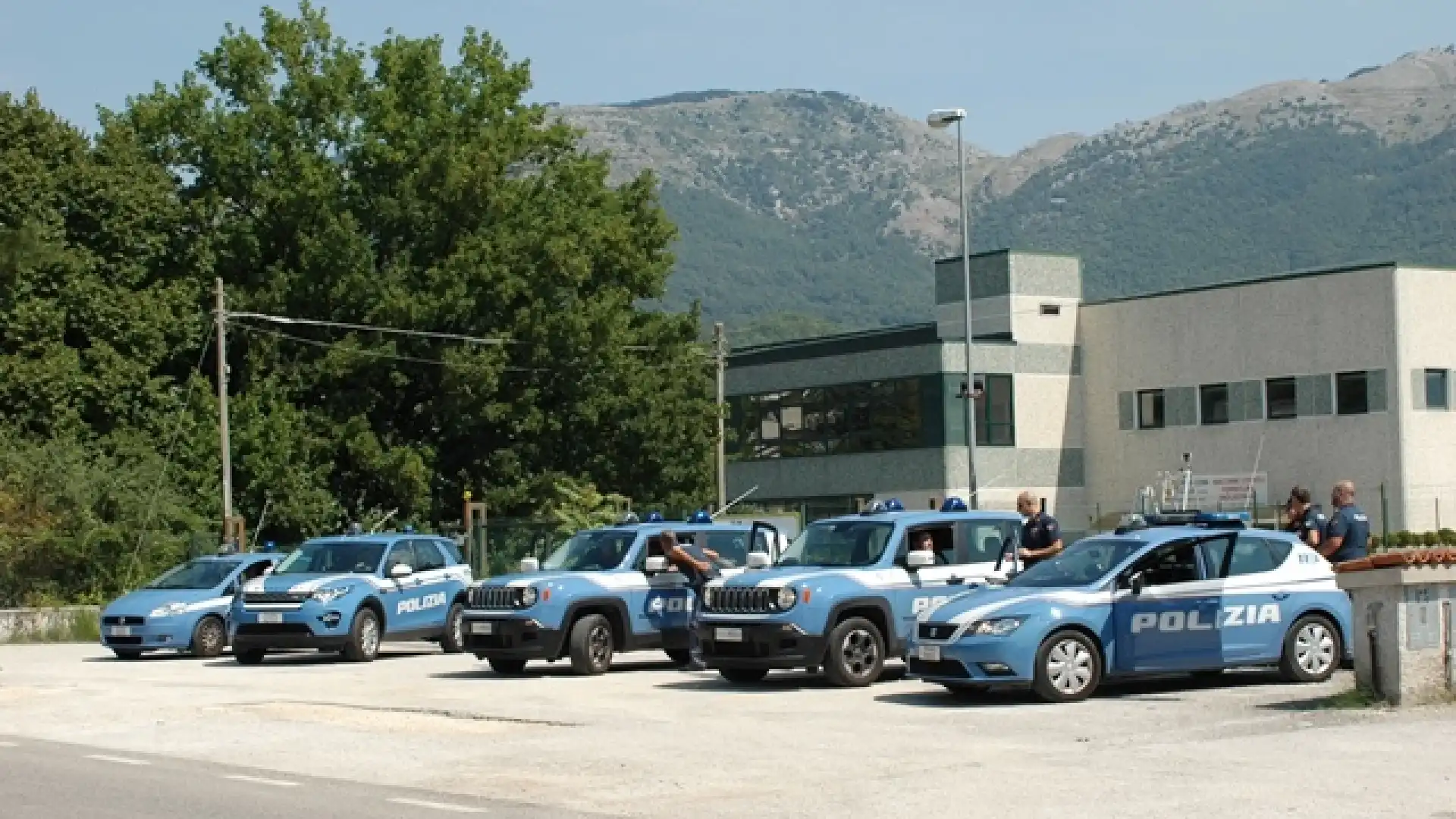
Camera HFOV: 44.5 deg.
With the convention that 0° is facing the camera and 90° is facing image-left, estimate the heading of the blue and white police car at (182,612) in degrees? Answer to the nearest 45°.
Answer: approximately 45°

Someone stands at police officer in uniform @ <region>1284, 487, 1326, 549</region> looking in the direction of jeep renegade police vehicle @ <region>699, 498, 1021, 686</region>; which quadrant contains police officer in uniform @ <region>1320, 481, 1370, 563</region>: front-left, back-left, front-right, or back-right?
back-left

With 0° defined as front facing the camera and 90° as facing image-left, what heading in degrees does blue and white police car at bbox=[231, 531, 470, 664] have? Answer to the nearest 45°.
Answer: approximately 45°

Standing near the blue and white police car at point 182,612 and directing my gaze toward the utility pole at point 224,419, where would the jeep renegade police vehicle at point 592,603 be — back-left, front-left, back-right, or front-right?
back-right

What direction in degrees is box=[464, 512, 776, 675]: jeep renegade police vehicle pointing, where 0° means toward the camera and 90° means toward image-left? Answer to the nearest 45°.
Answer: approximately 45°

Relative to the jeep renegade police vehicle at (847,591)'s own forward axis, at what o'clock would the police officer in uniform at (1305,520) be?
The police officer in uniform is roughly at 7 o'clock from the jeep renegade police vehicle.

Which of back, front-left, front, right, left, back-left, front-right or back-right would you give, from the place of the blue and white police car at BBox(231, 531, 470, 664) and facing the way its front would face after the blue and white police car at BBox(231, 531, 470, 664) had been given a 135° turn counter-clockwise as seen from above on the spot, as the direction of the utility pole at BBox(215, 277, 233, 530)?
left

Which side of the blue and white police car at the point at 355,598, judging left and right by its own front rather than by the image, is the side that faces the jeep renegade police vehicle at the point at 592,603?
left

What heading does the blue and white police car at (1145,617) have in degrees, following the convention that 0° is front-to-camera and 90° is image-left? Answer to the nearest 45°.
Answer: approximately 45°

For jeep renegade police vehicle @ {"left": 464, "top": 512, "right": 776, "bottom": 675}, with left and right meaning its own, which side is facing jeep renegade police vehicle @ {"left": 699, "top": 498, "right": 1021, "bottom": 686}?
left

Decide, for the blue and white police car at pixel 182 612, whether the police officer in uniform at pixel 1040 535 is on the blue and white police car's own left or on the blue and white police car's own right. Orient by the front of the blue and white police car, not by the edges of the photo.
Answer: on the blue and white police car's own left
